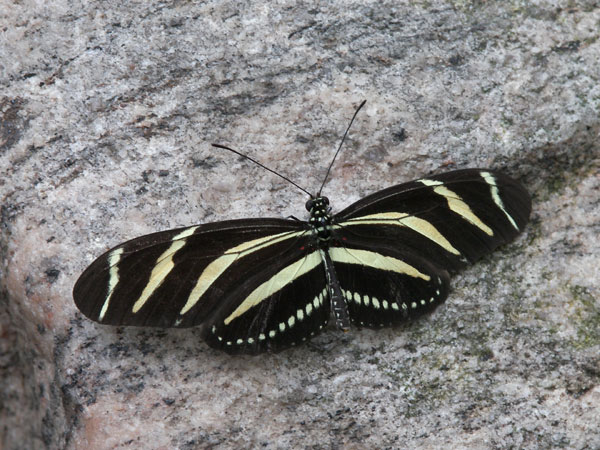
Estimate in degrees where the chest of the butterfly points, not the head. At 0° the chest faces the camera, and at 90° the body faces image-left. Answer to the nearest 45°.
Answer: approximately 180°
